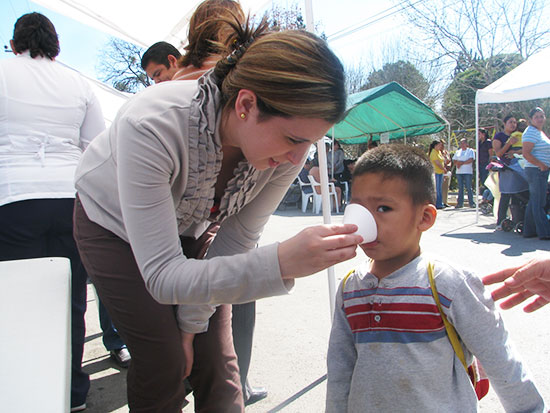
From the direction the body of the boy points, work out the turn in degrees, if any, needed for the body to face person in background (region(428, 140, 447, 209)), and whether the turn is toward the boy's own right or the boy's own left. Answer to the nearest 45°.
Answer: approximately 135° to the boy's own right

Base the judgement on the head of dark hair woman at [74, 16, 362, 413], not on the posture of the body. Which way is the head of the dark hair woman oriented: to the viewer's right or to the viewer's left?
to the viewer's right

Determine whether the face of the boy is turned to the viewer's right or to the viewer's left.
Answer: to the viewer's left

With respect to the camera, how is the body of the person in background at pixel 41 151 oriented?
away from the camera

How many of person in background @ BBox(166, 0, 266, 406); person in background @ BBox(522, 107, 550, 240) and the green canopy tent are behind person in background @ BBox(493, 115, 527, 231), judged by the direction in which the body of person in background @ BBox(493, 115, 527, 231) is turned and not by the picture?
1

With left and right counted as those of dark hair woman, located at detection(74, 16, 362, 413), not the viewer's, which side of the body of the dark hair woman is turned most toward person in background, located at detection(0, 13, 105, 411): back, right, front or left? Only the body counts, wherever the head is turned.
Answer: back
